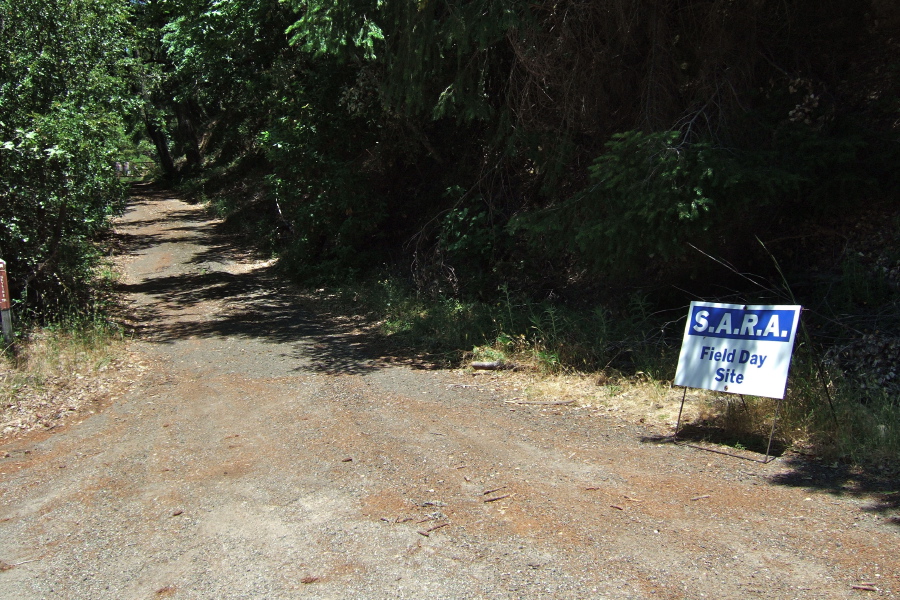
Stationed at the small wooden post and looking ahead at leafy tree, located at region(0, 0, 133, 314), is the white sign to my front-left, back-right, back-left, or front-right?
back-right

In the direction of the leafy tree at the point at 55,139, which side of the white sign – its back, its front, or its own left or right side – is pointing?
right

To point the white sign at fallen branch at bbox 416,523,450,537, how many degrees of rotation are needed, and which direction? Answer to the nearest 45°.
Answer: approximately 45° to its right

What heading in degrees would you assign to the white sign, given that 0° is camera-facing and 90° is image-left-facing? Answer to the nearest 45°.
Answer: approximately 0°

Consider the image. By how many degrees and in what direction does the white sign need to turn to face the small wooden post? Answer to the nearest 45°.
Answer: approximately 90° to its right

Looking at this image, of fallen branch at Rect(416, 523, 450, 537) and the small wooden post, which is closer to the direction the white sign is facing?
the fallen branch
